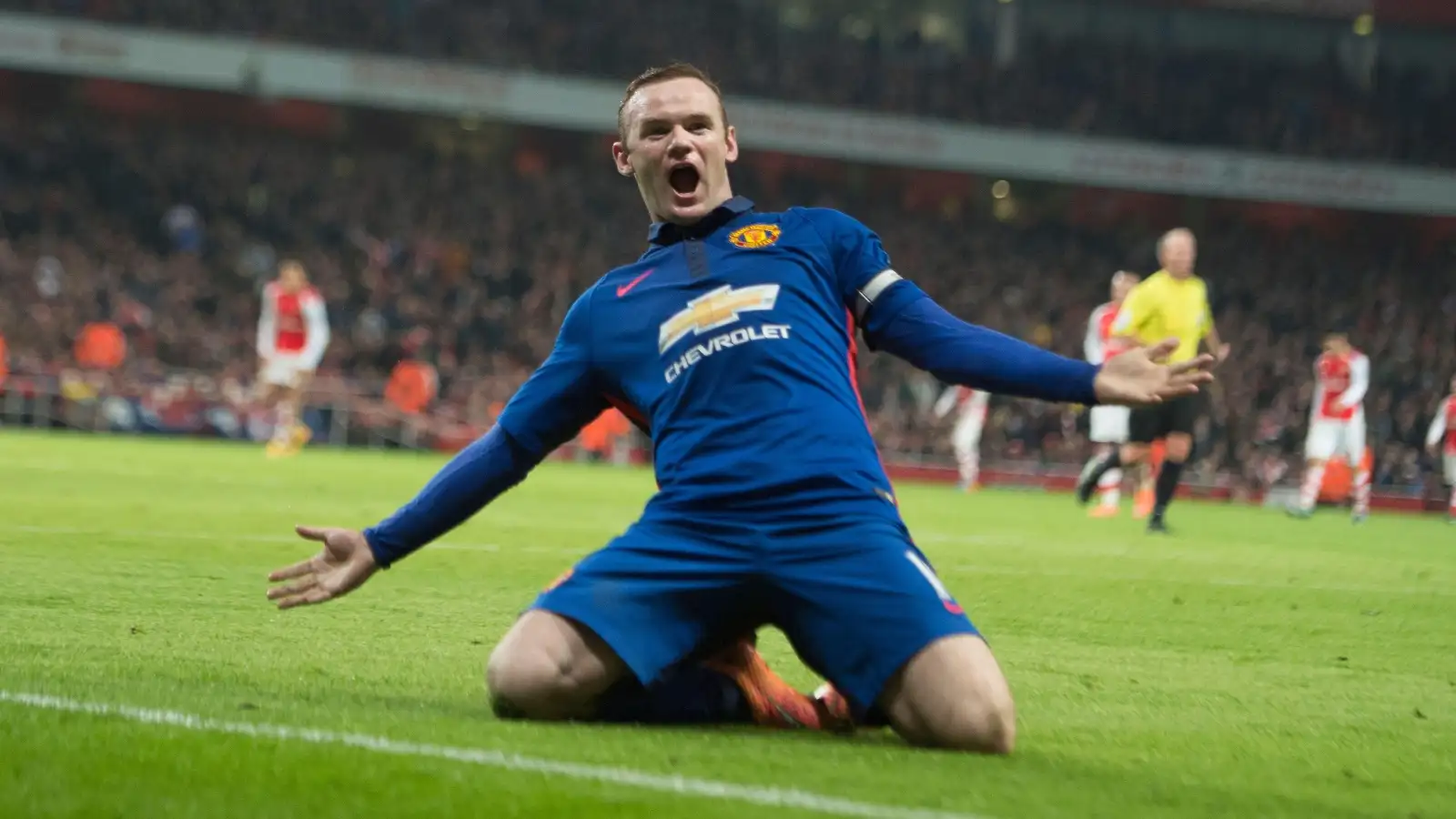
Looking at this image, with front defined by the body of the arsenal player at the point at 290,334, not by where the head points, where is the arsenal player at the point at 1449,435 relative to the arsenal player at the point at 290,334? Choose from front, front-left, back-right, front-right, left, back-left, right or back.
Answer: left

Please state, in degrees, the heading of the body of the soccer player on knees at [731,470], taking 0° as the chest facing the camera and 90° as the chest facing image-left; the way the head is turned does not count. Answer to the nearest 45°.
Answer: approximately 0°

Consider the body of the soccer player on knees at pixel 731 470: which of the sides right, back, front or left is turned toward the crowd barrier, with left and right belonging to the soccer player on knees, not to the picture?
back

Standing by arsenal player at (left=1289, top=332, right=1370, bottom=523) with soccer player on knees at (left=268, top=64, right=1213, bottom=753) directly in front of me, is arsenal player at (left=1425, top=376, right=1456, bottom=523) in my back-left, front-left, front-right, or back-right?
back-left

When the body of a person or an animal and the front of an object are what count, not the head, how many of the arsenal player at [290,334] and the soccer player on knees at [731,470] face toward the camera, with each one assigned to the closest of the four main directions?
2

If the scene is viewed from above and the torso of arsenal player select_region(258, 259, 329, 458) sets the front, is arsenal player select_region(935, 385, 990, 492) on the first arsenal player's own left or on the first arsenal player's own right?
on the first arsenal player's own left
